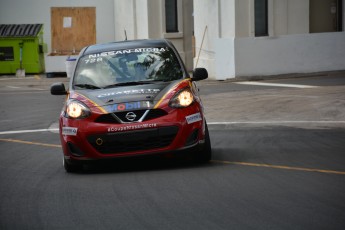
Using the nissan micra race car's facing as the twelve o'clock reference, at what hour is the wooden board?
The wooden board is roughly at 6 o'clock from the nissan micra race car.

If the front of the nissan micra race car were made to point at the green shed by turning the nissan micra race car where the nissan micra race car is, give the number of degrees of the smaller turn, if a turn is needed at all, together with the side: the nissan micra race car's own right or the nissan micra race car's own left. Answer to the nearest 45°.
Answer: approximately 180°

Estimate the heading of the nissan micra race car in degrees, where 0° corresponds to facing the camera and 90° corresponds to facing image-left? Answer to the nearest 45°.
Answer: approximately 0°
